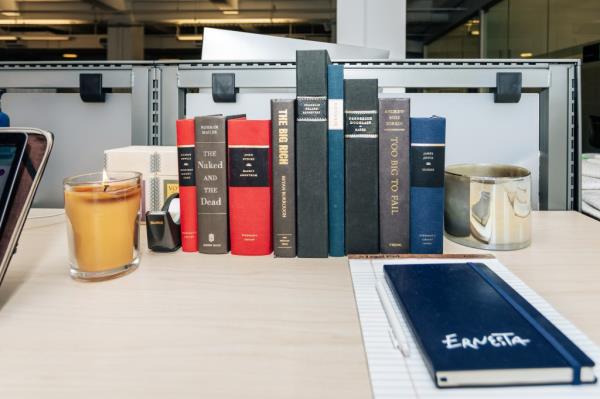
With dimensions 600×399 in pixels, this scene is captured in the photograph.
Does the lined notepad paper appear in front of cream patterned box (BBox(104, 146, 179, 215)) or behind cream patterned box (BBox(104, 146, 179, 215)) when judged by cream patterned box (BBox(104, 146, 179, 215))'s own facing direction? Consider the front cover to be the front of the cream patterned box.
in front

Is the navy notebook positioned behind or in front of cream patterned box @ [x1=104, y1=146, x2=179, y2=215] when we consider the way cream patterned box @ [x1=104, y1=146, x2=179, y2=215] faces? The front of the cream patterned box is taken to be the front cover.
in front

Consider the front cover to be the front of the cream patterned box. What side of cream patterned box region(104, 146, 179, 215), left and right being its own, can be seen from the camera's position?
front
